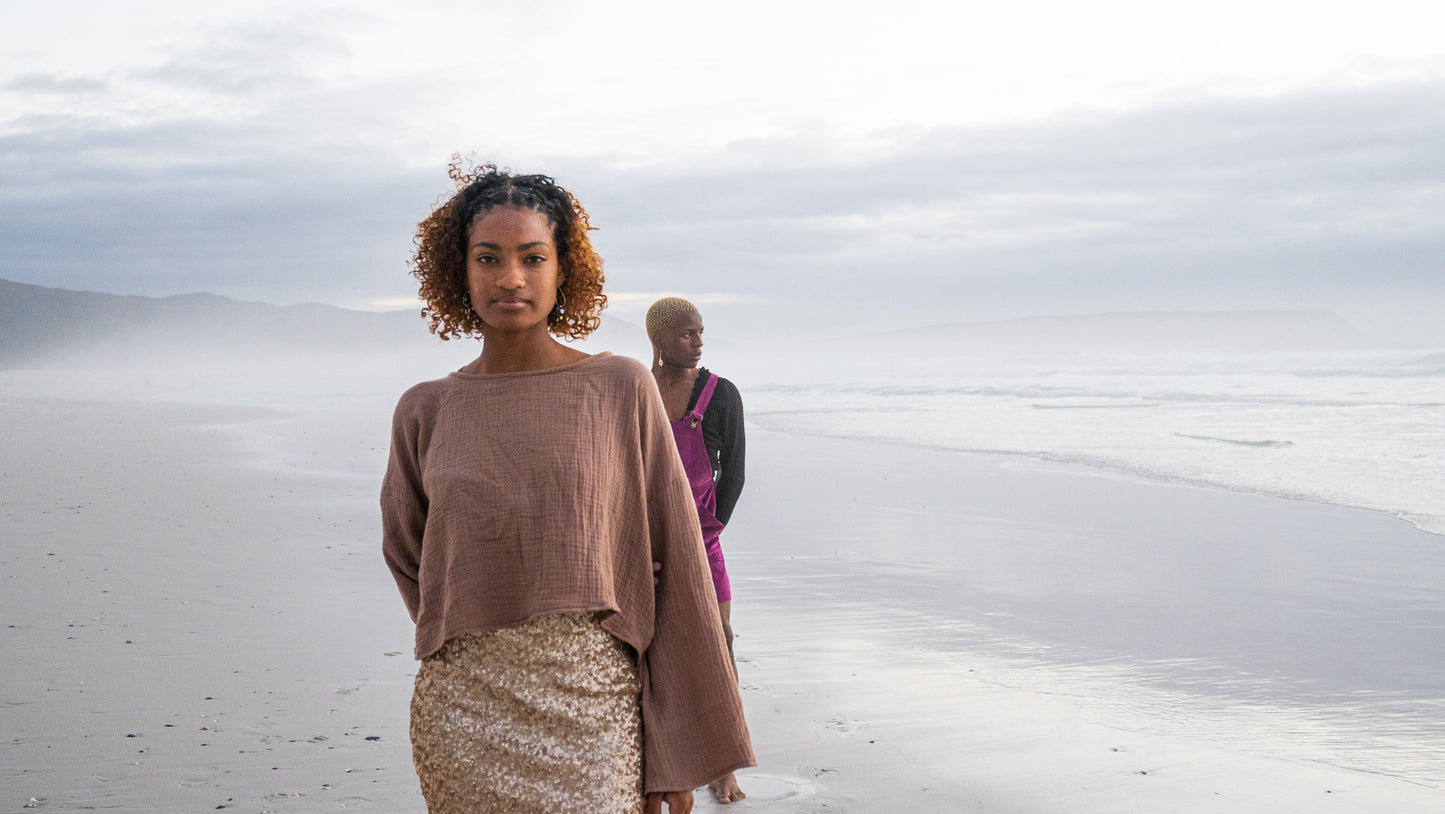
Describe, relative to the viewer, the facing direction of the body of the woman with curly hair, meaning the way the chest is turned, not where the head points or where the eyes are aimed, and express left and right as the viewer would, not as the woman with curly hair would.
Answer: facing the viewer
